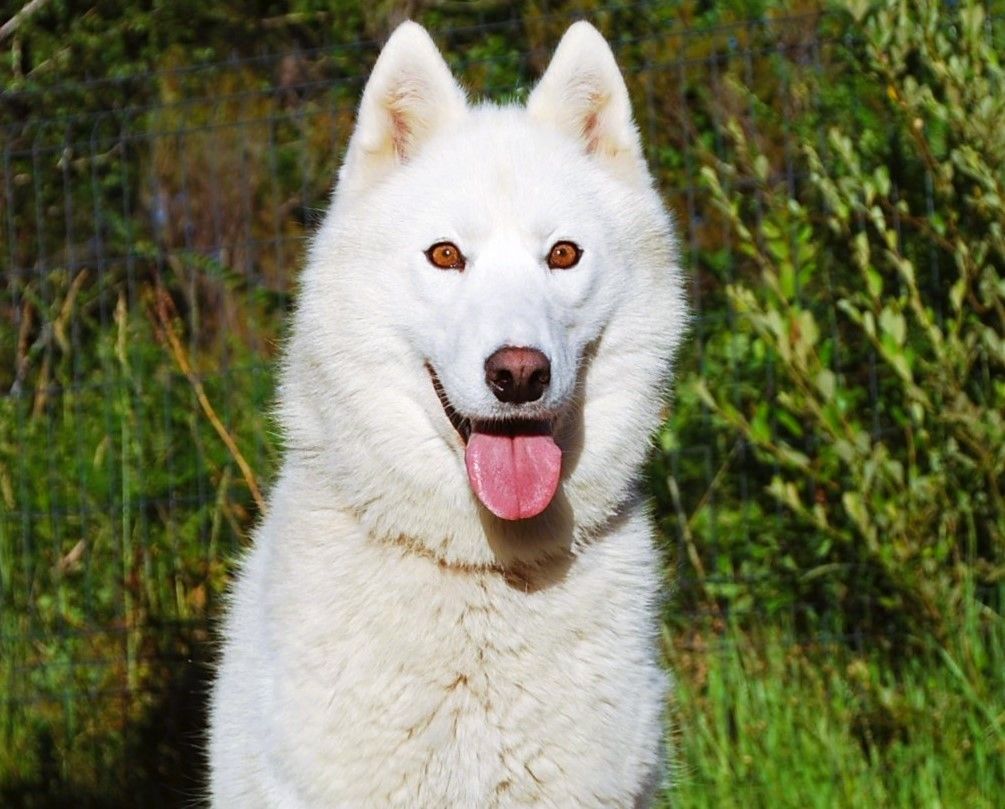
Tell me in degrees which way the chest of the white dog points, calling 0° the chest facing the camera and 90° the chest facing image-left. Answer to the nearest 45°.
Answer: approximately 0°

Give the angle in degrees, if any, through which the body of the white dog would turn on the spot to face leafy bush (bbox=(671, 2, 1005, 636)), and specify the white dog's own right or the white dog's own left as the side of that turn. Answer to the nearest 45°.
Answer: approximately 135° to the white dog's own left

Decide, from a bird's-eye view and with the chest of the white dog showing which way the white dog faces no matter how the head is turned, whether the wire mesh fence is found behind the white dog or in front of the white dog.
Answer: behind
